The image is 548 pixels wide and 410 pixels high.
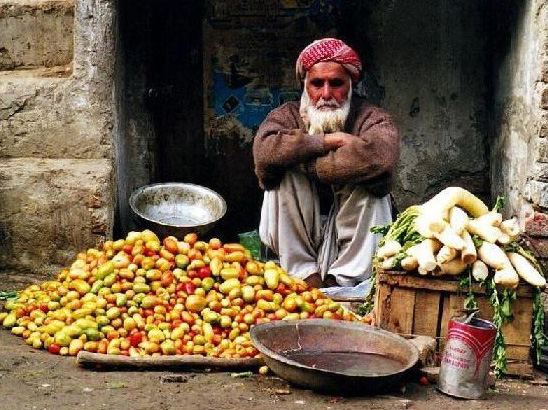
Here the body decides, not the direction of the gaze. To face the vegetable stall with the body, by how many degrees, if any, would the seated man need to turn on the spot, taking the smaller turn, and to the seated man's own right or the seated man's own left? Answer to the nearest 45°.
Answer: approximately 45° to the seated man's own left

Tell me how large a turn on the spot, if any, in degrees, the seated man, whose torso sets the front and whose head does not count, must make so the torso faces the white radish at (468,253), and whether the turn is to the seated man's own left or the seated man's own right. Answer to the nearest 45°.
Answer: approximately 45° to the seated man's own left

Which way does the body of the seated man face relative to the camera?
toward the camera

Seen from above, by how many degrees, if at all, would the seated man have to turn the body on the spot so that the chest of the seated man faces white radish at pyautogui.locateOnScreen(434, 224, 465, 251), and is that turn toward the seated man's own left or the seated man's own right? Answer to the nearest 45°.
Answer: approximately 45° to the seated man's own left

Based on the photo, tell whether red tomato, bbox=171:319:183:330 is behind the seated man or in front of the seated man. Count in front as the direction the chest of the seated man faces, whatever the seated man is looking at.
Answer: in front

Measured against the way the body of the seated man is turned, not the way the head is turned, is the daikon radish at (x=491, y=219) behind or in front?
in front

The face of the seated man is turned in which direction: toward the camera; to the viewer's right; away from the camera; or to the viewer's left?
toward the camera
